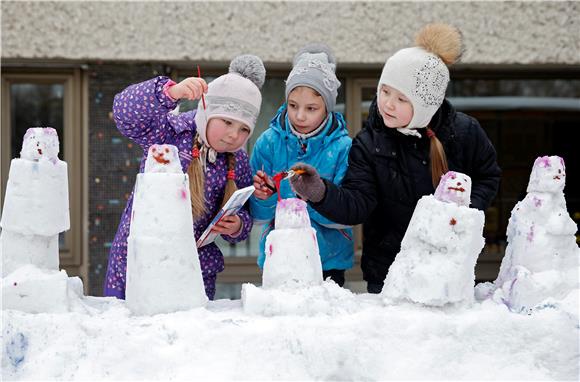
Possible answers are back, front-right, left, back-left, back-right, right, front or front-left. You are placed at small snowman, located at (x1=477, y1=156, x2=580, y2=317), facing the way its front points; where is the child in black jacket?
back

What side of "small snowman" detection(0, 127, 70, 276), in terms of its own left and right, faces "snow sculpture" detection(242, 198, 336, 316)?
left

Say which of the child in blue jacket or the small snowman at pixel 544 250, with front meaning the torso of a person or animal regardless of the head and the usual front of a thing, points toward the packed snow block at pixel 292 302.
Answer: the child in blue jacket

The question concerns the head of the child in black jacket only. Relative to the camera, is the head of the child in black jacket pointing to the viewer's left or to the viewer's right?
to the viewer's left

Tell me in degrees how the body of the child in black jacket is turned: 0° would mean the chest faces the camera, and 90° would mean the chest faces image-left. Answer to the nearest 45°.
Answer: approximately 45°

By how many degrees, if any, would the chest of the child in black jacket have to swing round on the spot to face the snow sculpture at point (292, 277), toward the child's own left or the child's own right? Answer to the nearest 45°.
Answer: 0° — they already face it

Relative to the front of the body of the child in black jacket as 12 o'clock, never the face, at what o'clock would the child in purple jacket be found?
The child in purple jacket is roughly at 1 o'clock from the child in black jacket.

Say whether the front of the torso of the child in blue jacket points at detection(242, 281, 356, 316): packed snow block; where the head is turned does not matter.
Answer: yes

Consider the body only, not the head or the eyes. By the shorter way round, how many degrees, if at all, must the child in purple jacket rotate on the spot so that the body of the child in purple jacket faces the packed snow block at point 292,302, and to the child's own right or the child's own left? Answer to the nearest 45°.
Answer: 0° — they already face it

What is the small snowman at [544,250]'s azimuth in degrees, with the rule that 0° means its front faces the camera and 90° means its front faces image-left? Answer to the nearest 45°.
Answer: approximately 315°
